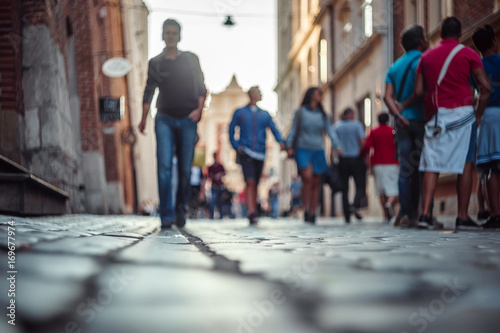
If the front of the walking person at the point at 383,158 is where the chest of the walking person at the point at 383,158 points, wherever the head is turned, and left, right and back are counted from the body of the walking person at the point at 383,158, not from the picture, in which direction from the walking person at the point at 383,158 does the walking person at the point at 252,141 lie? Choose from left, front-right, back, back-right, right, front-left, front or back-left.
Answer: back-left

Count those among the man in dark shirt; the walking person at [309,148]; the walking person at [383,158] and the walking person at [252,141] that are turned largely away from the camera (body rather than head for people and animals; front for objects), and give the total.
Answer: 1

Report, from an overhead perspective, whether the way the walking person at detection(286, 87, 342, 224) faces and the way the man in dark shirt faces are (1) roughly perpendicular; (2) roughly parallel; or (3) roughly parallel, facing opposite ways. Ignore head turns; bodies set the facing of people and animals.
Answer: roughly parallel

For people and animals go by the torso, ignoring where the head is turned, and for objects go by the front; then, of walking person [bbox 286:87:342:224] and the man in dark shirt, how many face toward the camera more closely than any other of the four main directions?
2

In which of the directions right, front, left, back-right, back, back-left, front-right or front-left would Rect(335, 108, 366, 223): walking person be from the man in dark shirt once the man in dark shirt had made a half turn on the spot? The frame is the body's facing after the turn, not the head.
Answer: front-right

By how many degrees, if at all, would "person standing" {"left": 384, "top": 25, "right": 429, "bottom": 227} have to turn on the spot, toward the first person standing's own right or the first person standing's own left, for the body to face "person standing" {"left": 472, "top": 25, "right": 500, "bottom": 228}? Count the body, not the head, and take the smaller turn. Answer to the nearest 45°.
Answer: approximately 90° to the first person standing's own right

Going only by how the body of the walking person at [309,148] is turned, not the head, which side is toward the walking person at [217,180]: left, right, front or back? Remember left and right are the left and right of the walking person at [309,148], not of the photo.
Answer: back

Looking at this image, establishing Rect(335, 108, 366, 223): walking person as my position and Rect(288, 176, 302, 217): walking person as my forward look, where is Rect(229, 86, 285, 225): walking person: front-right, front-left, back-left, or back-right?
back-left

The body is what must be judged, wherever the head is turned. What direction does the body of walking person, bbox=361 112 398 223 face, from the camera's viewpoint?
away from the camera

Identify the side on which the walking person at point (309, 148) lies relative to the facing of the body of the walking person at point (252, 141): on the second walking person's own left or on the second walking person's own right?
on the second walking person's own left

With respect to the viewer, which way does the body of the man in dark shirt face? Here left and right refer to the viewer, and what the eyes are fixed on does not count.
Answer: facing the viewer

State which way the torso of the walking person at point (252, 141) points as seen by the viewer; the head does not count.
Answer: toward the camera

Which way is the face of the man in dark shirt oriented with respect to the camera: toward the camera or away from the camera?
toward the camera

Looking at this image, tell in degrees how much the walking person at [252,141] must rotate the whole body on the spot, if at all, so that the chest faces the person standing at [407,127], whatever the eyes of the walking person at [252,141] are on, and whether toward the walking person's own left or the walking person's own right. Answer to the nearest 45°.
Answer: approximately 45° to the walking person's own left

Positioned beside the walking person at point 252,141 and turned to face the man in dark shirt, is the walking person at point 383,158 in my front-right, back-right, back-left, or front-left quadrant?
back-left
